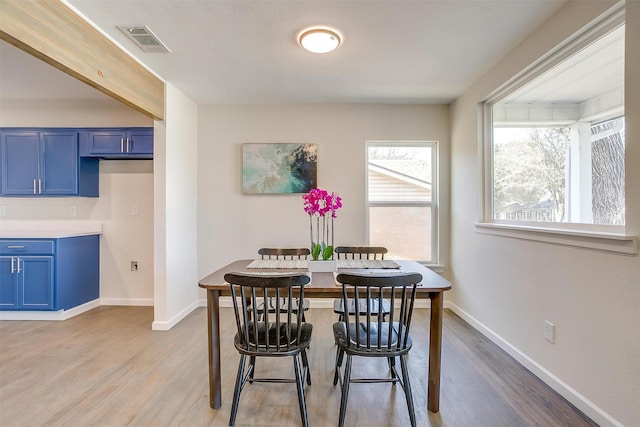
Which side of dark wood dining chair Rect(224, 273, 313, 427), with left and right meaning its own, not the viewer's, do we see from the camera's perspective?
back

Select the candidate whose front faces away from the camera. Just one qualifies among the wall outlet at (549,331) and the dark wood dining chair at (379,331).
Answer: the dark wood dining chair

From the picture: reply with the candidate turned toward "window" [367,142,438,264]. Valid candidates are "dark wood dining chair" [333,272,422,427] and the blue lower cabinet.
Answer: the dark wood dining chair

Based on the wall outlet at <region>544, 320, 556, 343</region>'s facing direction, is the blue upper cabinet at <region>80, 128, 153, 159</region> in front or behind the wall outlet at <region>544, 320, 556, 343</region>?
in front

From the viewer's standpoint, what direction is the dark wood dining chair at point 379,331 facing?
away from the camera

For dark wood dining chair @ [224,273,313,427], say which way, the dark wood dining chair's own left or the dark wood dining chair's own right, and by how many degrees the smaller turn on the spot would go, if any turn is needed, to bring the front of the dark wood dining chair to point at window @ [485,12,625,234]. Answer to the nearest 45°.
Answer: approximately 90° to the dark wood dining chair's own right

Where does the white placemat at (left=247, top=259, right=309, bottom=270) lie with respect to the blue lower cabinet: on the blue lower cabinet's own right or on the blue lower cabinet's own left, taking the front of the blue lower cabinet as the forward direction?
on the blue lower cabinet's own left

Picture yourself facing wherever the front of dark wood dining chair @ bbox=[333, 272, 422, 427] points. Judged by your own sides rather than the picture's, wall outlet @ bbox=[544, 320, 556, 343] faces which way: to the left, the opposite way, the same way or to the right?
to the left

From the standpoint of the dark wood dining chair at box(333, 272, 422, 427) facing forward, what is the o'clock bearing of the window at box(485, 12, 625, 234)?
The window is roughly at 2 o'clock from the dark wood dining chair.

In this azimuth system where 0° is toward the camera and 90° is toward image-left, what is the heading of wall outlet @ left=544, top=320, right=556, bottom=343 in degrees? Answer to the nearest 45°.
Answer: approximately 45°

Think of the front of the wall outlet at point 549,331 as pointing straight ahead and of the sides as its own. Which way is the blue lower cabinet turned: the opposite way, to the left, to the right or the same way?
to the left

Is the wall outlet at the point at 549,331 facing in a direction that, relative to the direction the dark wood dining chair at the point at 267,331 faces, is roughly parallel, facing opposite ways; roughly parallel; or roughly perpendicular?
roughly perpendicular

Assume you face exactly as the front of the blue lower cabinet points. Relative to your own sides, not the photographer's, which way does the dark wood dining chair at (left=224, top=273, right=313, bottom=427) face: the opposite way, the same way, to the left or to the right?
the opposite way

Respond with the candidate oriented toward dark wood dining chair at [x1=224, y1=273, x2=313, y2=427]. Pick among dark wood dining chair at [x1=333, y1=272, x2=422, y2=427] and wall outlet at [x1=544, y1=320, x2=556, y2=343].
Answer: the wall outlet
